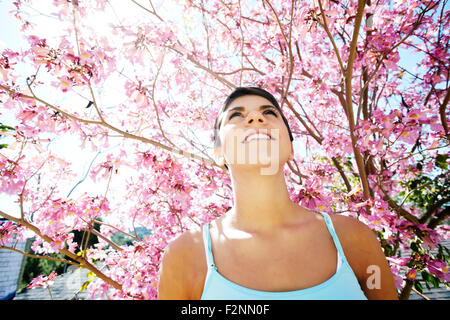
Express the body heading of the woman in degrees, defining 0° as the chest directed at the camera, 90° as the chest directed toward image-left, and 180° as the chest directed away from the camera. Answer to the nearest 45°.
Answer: approximately 0°
